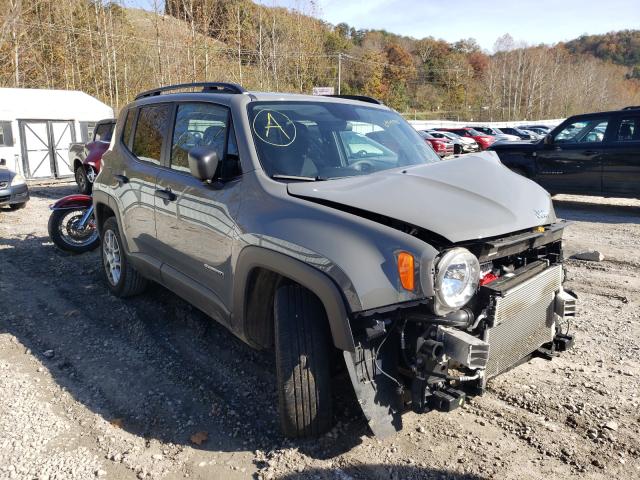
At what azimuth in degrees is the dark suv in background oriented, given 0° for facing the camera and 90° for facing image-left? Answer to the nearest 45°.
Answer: approximately 90°

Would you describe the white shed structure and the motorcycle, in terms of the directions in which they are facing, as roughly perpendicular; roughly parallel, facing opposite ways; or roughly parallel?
roughly perpendicular

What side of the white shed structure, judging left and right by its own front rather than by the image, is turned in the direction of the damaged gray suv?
front

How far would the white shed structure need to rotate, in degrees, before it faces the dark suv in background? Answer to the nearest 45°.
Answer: approximately 45° to its left

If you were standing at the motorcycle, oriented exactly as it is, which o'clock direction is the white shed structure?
The white shed structure is roughly at 3 o'clock from the motorcycle.

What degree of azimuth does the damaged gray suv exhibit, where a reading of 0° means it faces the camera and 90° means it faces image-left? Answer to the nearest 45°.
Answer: approximately 315°

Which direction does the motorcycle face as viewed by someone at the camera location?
facing to the left of the viewer

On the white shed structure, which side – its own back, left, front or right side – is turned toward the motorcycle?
front

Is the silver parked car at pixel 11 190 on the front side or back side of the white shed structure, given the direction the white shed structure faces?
on the front side

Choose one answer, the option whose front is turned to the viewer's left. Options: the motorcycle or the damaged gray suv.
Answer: the motorcycle

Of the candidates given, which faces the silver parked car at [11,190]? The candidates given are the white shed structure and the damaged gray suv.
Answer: the white shed structure

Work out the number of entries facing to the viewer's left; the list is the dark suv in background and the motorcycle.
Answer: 2

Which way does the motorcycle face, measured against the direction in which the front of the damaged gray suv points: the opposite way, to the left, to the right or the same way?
to the right
